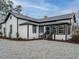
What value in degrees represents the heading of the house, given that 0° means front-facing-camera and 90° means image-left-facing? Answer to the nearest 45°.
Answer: approximately 45°
